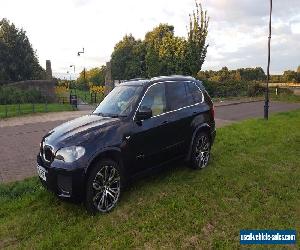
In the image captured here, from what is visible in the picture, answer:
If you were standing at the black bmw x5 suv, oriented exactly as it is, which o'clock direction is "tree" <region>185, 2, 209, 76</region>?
The tree is roughly at 5 o'clock from the black bmw x5 suv.

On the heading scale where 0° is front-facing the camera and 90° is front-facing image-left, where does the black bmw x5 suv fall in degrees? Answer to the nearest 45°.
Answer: approximately 45°

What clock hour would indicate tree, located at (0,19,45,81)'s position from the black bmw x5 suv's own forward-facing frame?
The tree is roughly at 4 o'clock from the black bmw x5 suv.

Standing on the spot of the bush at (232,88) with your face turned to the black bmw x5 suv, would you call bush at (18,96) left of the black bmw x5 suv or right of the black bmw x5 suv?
right

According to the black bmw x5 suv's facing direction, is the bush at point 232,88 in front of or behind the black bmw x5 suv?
behind

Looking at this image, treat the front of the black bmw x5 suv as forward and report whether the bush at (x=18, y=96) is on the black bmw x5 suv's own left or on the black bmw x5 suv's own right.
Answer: on the black bmw x5 suv's own right

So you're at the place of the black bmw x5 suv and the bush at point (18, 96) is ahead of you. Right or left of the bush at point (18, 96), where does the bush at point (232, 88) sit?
right
